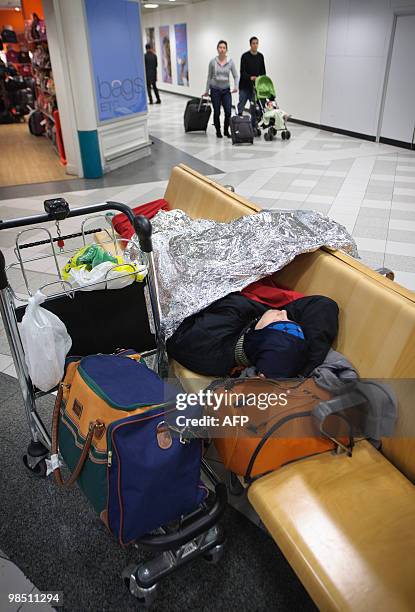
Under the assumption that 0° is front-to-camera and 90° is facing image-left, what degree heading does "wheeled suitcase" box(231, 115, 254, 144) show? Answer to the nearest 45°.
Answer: approximately 0°

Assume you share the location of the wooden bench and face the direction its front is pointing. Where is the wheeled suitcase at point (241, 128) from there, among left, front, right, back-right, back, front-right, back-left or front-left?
back-right

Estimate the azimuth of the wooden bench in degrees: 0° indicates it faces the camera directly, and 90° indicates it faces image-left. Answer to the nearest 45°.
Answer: approximately 45°

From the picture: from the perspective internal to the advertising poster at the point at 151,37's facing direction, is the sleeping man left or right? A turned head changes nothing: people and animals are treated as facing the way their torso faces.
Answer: on its left

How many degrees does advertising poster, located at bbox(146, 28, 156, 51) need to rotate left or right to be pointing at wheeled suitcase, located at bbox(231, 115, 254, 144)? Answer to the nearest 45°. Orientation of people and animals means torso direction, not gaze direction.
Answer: approximately 45° to its left

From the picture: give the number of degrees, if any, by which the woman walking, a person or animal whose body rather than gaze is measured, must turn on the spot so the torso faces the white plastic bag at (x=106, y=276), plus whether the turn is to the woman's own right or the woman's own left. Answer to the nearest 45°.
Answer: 0° — they already face it

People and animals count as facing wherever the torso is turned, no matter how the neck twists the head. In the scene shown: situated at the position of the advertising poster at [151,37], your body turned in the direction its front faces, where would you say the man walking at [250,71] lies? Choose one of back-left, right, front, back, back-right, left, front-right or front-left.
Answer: front-left

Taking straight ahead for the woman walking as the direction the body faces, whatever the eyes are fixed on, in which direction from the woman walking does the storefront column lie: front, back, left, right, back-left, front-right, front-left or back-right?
front-right

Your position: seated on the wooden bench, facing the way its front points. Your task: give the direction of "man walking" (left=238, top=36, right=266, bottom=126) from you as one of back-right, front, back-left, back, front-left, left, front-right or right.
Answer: back-right

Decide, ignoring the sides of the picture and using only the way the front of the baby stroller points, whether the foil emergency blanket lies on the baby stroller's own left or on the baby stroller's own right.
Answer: on the baby stroller's own right

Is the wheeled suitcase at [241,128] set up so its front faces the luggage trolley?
yes

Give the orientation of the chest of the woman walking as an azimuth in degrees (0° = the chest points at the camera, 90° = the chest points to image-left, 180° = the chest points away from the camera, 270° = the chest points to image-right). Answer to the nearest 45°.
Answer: approximately 0°
